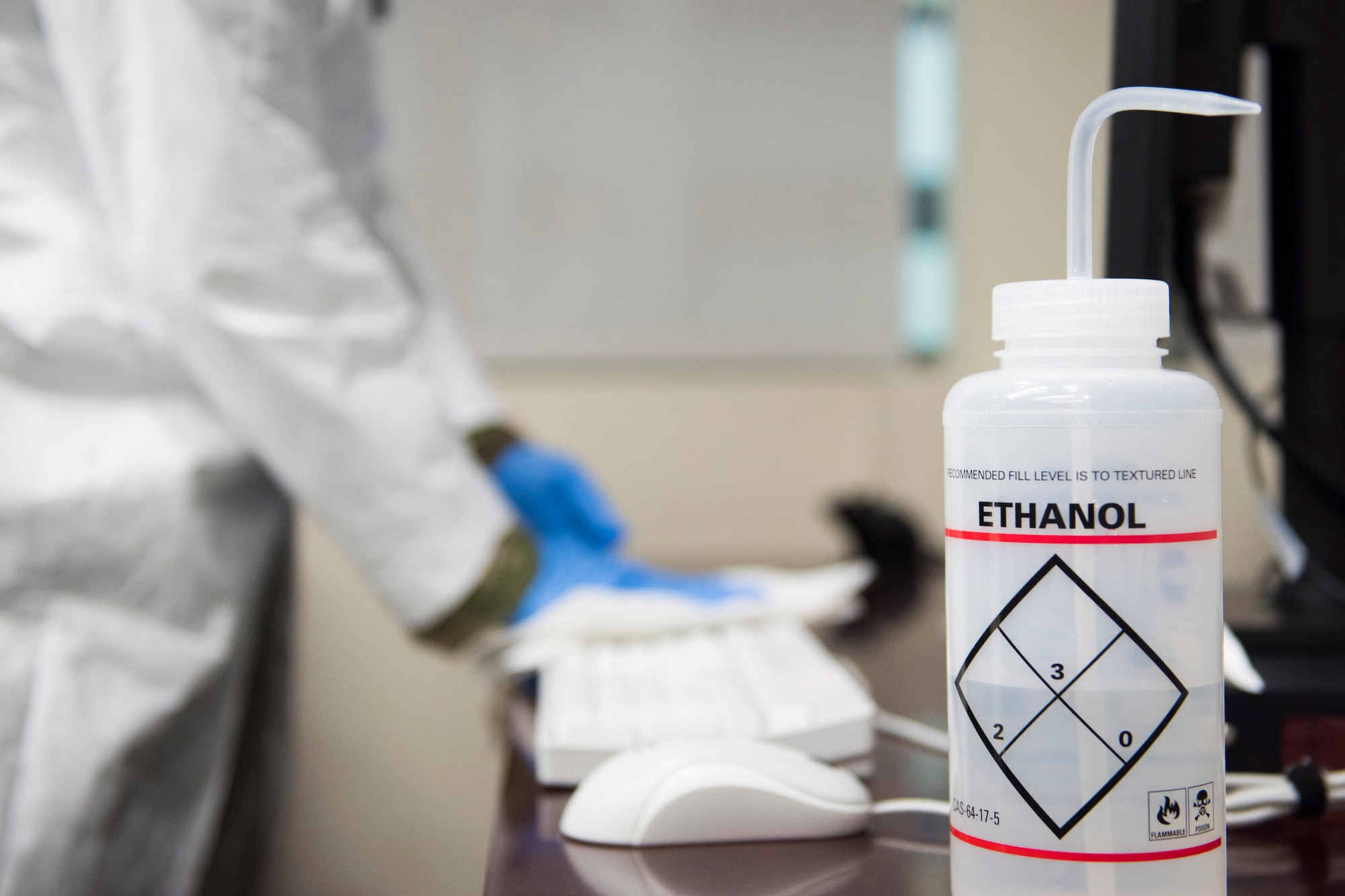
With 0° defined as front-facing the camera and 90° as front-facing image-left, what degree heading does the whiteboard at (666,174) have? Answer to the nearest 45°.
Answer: approximately 0°

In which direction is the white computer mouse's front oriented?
to the viewer's right

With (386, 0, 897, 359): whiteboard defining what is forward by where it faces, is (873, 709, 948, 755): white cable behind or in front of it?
in front

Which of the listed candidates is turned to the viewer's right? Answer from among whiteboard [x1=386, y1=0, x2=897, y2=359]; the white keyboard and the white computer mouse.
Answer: the white computer mouse

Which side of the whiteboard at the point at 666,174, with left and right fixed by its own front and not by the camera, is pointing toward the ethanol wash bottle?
front

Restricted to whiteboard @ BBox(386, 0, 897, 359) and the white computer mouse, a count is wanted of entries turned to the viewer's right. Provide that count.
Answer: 1
